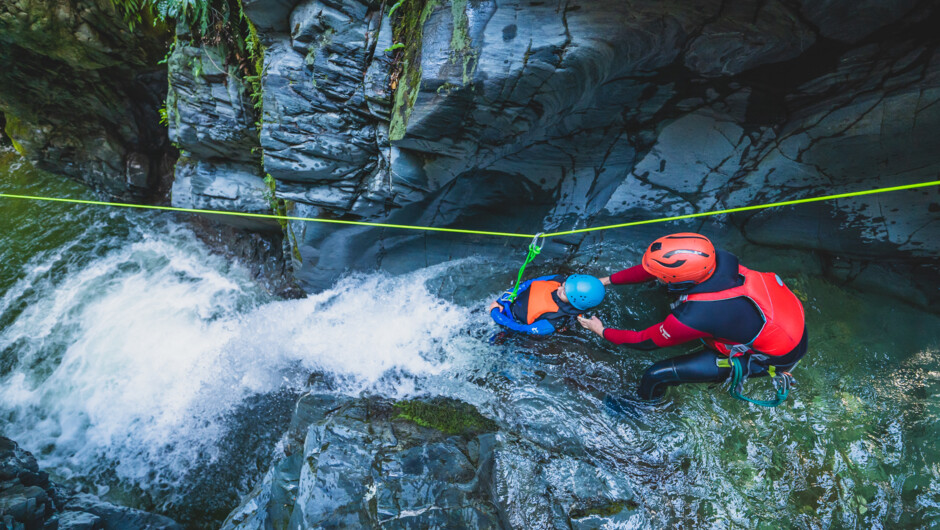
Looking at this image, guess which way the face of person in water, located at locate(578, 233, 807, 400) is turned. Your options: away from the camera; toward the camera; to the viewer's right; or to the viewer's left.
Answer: to the viewer's left

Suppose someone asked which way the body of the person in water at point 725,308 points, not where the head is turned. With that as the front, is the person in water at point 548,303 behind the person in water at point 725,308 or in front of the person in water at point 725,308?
in front

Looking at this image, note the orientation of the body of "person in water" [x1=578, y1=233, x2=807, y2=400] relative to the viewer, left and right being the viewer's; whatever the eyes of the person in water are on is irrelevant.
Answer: facing to the left of the viewer

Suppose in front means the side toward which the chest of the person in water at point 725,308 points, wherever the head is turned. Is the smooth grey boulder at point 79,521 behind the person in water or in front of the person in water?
in front
